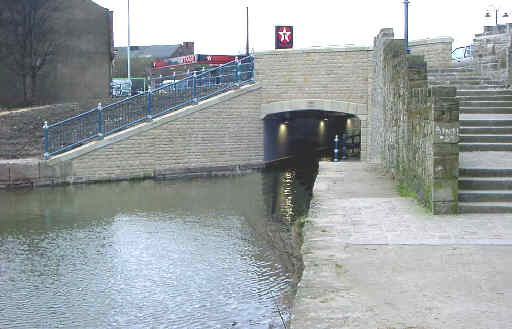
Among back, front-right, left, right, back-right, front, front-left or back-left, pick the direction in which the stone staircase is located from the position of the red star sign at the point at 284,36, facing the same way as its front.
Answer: front

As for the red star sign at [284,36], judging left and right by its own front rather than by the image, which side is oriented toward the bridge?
front

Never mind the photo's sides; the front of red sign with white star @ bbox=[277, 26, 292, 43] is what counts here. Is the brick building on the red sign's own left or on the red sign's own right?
on the red sign's own right

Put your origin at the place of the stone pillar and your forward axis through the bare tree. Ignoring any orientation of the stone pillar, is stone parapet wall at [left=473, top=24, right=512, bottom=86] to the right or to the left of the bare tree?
right

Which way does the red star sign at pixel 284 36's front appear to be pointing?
toward the camera

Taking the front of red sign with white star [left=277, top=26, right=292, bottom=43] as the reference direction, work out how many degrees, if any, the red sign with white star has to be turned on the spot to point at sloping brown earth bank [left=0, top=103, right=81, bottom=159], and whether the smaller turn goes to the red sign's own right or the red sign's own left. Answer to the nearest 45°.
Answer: approximately 45° to the red sign's own right

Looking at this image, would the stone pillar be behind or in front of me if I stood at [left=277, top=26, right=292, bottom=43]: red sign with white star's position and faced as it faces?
in front

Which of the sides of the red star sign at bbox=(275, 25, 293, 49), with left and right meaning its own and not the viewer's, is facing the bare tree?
right

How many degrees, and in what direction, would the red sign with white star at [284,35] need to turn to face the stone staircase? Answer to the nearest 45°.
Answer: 0° — it already faces it
